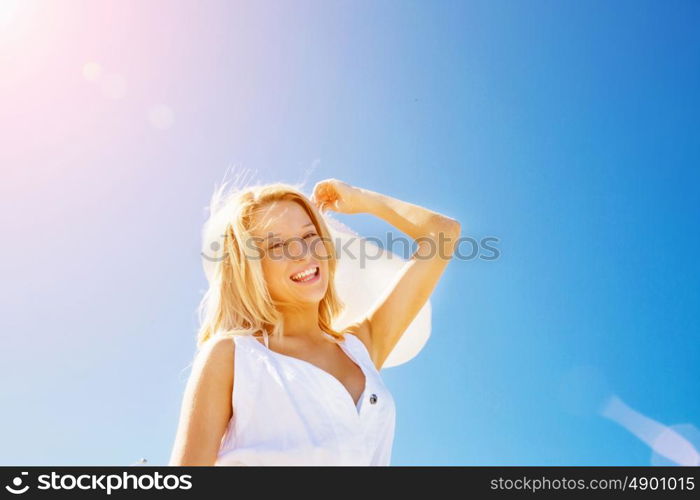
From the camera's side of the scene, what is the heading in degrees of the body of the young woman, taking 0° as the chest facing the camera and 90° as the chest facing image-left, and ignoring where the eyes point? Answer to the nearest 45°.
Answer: approximately 315°
